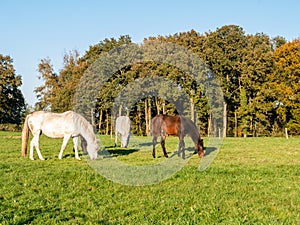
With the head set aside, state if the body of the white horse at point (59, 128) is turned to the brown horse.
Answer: yes

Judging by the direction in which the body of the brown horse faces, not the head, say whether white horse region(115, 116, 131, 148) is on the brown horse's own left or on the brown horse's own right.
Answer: on the brown horse's own left

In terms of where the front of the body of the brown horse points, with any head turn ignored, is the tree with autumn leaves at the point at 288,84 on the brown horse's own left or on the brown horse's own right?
on the brown horse's own left

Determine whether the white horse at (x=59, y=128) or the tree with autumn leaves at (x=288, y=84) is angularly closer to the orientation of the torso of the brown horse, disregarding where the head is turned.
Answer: the tree with autumn leaves

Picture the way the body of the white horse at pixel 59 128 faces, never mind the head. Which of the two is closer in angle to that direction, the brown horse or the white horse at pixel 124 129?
the brown horse

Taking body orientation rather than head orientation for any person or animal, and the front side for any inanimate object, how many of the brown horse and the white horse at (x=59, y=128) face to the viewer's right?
2

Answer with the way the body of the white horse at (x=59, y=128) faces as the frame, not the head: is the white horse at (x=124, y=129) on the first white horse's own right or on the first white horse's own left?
on the first white horse's own left

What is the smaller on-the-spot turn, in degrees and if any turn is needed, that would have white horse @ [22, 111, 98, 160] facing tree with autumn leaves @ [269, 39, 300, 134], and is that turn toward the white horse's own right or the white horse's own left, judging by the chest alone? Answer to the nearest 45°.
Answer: approximately 45° to the white horse's own left

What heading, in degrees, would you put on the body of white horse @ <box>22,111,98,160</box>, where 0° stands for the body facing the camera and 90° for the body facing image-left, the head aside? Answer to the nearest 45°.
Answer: approximately 270°

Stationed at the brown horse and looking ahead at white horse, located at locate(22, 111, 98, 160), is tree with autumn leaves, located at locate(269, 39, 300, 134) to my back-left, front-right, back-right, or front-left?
back-right

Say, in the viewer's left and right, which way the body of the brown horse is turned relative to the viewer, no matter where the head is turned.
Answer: facing to the right of the viewer

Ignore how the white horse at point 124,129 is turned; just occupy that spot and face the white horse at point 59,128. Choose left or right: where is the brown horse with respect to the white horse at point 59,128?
left
